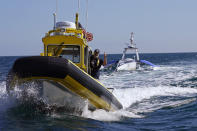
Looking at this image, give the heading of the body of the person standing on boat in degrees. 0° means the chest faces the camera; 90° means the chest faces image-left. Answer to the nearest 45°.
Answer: approximately 0°
